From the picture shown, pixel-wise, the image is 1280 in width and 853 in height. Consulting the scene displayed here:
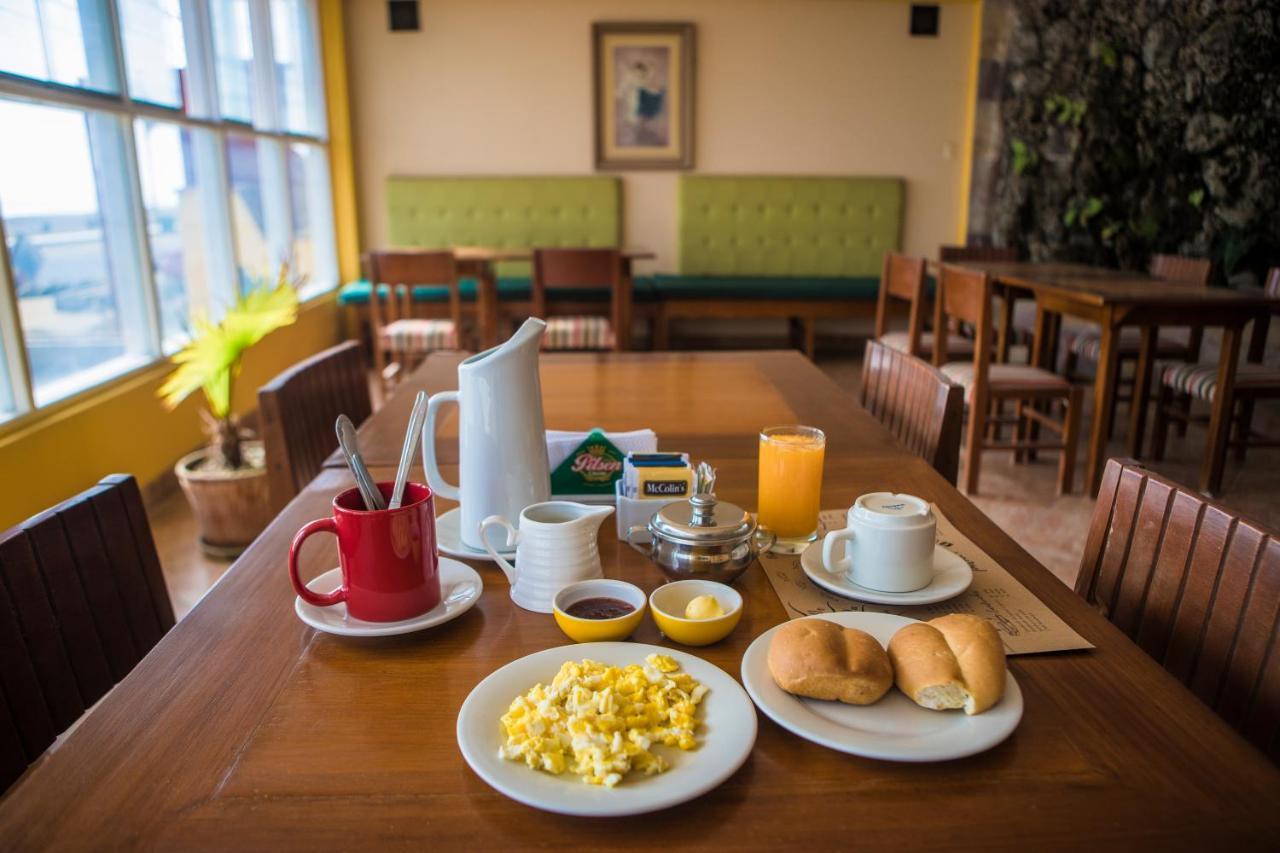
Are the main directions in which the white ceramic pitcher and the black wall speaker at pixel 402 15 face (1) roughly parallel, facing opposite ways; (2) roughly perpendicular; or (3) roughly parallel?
roughly perpendicular

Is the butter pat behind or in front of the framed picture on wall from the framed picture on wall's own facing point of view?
in front

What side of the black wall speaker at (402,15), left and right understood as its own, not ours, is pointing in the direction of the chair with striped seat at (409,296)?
front

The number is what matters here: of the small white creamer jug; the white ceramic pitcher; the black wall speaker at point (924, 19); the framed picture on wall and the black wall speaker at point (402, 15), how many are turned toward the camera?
3

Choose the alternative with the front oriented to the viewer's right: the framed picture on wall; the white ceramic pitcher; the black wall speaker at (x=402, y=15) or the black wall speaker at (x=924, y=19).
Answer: the white ceramic pitcher

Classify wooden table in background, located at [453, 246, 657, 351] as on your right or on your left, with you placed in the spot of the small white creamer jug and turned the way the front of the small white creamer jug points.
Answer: on your left

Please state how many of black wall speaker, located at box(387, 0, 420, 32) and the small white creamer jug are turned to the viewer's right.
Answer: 1

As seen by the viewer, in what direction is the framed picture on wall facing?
toward the camera

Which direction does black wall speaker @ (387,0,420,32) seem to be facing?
toward the camera

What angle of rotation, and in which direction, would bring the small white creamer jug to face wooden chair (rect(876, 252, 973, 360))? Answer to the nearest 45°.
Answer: approximately 45° to its left

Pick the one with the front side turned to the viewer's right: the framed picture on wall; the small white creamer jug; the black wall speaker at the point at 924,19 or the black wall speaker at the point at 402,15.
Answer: the small white creamer jug

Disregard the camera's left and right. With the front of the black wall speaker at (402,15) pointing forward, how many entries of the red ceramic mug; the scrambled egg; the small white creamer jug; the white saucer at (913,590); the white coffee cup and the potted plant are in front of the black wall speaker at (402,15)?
6

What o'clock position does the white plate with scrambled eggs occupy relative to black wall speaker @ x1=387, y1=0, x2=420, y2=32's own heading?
The white plate with scrambled eggs is roughly at 12 o'clock from the black wall speaker.

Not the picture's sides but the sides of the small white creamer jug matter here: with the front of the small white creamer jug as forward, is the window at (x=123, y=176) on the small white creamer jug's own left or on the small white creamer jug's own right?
on the small white creamer jug's own left

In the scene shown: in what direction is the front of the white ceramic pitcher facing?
to the viewer's right

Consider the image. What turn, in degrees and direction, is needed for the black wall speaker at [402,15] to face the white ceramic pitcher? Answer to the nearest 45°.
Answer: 0° — it already faces it

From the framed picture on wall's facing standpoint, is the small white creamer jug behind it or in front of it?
in front

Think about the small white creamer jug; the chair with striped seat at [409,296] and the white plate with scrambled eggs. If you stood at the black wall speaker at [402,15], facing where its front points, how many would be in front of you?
3

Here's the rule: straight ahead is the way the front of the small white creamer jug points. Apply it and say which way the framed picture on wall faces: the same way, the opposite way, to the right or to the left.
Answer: to the right

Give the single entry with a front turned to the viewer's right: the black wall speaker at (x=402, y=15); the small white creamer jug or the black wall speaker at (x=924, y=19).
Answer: the small white creamer jug

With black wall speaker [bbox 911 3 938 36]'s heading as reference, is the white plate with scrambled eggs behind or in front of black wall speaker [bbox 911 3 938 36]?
in front
